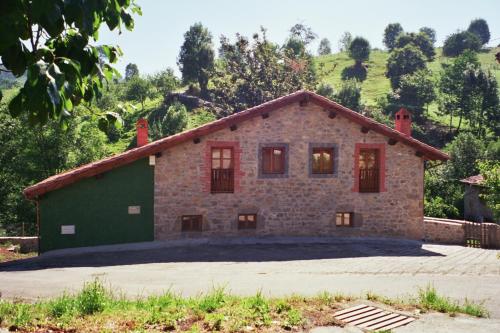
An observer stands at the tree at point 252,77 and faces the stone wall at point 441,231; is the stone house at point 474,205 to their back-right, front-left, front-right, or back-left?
front-left

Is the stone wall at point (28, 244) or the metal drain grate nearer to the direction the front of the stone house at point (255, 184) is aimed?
the metal drain grate

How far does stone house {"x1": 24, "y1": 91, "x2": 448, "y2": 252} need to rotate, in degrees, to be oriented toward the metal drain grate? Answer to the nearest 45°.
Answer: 0° — it already faces it

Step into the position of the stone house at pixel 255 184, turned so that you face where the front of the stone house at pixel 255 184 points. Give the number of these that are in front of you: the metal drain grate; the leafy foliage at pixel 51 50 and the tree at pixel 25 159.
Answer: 2

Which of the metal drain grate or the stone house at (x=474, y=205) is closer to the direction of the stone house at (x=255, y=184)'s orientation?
the metal drain grate

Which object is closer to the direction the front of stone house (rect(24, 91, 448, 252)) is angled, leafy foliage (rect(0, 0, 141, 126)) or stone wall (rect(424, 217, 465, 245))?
the leafy foliage

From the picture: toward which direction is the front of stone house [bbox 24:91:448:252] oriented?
toward the camera

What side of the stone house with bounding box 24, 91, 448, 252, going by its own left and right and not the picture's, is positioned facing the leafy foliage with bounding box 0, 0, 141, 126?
front

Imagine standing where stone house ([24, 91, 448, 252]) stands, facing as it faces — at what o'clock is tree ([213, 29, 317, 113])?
The tree is roughly at 6 o'clock from the stone house.

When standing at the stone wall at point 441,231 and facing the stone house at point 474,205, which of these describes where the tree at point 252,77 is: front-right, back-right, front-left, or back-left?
front-left
